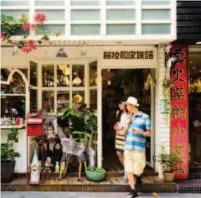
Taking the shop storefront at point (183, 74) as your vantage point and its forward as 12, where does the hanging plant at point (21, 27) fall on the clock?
The hanging plant is roughly at 2 o'clock from the shop storefront.

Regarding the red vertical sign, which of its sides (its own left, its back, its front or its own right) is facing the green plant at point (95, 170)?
right

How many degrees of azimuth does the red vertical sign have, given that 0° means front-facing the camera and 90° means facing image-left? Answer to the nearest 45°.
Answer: approximately 0°

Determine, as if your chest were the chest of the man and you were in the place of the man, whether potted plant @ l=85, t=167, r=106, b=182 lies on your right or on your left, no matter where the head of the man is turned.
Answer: on your right

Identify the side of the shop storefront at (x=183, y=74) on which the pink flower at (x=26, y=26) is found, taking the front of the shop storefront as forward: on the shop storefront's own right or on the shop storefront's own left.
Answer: on the shop storefront's own right

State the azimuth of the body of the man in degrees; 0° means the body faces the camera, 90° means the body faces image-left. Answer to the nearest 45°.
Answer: approximately 45°

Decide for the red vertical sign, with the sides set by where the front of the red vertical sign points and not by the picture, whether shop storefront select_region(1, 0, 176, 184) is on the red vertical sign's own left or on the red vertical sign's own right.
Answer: on the red vertical sign's own right

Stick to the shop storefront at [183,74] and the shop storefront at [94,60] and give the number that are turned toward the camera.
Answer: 2
